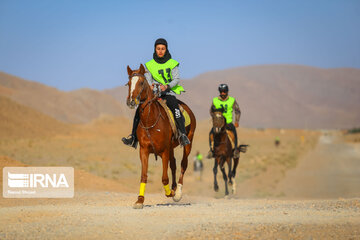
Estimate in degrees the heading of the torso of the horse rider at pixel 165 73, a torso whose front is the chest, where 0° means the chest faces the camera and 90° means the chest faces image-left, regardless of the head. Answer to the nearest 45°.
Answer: approximately 0°
